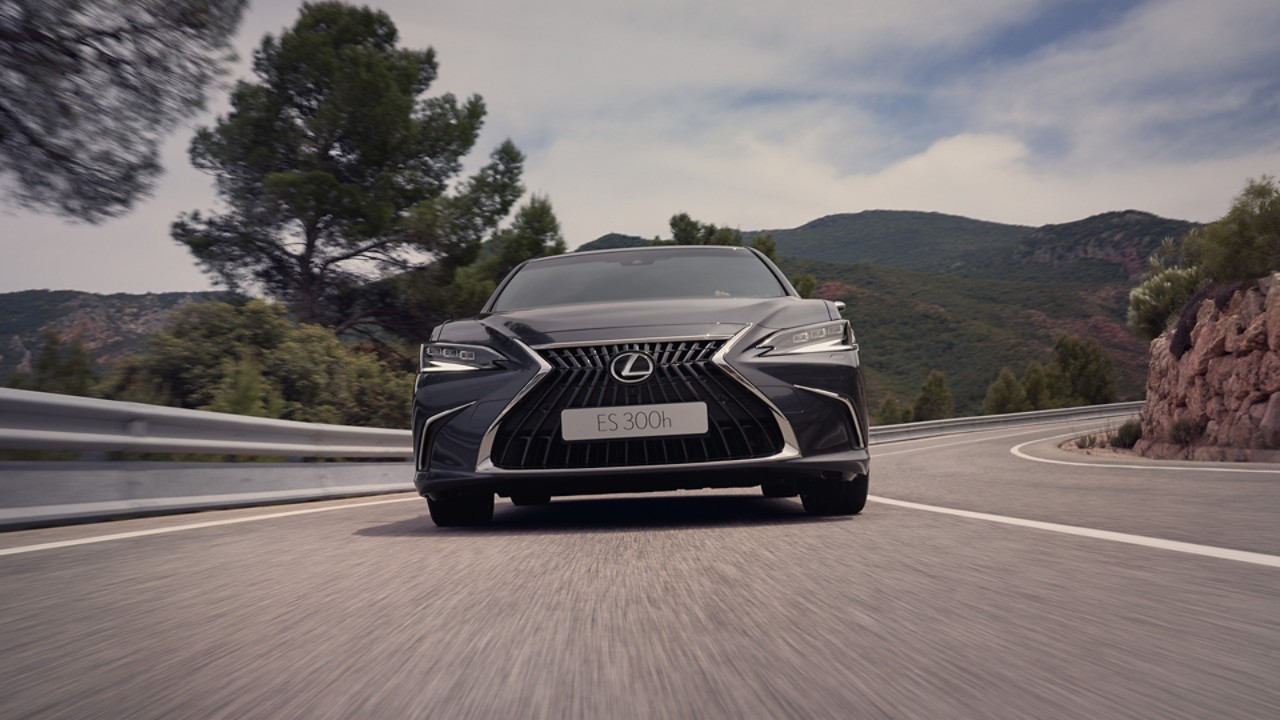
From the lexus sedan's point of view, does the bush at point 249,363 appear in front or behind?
behind

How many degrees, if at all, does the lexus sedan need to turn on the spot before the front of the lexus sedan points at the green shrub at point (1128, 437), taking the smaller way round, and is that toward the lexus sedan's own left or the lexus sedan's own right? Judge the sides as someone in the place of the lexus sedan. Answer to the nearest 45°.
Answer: approximately 135° to the lexus sedan's own left

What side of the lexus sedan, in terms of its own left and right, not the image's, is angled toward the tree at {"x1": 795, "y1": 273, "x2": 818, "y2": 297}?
back

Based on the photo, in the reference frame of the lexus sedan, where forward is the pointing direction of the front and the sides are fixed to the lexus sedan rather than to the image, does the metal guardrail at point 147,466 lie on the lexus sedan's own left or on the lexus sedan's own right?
on the lexus sedan's own right

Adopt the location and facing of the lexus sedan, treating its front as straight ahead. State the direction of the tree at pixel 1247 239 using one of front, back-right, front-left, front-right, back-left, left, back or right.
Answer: back-left

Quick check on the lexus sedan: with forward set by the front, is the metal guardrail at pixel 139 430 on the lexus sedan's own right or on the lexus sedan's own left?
on the lexus sedan's own right

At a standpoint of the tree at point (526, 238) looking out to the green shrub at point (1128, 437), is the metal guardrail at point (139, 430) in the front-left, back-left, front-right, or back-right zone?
front-right

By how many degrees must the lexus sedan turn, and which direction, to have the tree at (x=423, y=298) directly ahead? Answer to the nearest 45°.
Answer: approximately 180°

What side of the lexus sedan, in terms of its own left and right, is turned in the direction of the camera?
front
